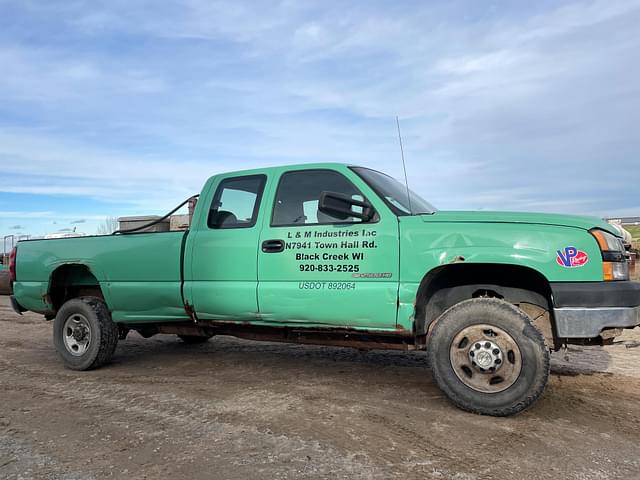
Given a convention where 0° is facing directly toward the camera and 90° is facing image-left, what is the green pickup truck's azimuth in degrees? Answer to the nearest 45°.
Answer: approximately 315°
